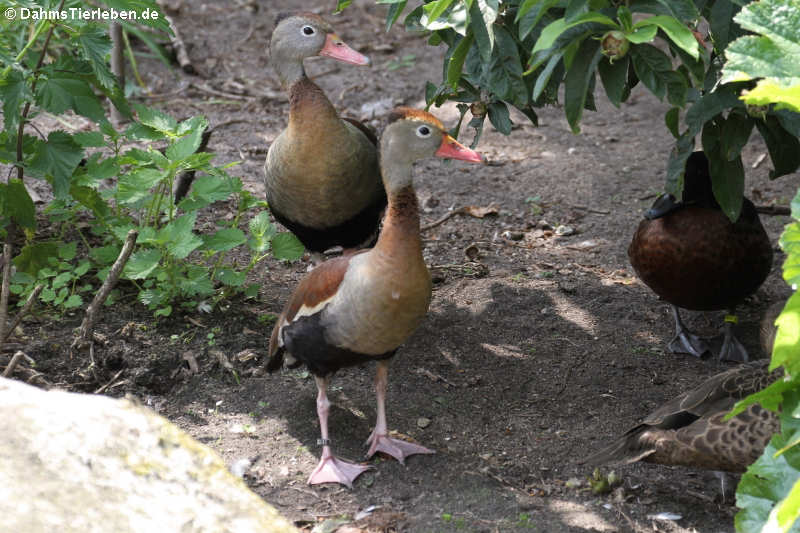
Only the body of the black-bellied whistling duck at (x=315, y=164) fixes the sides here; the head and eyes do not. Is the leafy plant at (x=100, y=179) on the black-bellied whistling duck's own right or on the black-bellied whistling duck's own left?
on the black-bellied whistling duck's own right

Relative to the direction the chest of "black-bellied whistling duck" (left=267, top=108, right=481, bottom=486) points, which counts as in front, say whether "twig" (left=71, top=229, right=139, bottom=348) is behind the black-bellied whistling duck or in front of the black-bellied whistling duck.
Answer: behind

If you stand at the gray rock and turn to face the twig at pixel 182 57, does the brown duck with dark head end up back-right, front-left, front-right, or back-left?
front-right

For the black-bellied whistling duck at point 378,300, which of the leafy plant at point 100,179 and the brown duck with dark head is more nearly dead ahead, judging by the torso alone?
the brown duck with dark head

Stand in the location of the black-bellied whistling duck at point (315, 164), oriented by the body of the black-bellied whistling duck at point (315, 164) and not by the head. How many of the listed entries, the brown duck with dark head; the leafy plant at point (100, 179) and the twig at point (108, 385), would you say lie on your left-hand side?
1

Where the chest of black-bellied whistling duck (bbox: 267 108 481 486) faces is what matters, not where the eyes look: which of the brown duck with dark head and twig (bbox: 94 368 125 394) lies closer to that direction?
the brown duck with dark head

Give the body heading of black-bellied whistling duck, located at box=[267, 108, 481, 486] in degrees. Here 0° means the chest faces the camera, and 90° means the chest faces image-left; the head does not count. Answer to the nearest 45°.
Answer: approximately 315°

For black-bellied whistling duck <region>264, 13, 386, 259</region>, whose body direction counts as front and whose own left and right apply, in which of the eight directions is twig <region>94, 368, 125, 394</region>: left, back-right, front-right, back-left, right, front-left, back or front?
front-right

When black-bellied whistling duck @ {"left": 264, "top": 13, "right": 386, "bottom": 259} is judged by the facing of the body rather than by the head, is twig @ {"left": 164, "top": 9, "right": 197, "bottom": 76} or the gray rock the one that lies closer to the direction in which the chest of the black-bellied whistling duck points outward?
the gray rock

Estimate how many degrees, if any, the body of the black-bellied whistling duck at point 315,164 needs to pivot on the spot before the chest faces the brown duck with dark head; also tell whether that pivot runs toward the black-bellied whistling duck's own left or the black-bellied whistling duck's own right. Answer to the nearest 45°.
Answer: approximately 90° to the black-bellied whistling duck's own left

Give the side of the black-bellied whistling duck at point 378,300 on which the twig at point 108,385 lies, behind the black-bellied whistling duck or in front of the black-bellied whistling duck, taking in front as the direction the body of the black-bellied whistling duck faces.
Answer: behind

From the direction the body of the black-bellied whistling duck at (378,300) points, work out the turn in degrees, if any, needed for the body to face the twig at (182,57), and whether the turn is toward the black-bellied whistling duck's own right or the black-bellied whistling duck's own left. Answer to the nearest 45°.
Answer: approximately 135° to the black-bellied whistling duck's own left

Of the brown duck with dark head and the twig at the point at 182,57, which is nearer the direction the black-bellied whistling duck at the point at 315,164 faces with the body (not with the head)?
the brown duck with dark head

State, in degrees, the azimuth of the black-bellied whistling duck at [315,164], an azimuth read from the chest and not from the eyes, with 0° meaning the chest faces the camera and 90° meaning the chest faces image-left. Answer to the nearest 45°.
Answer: approximately 0°

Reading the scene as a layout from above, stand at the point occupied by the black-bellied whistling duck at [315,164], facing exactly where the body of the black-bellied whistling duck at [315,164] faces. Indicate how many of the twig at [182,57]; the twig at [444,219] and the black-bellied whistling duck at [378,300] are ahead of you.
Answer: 1
